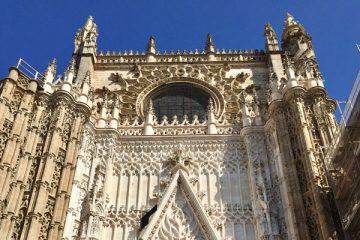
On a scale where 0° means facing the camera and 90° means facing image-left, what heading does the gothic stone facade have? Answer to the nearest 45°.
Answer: approximately 0°
